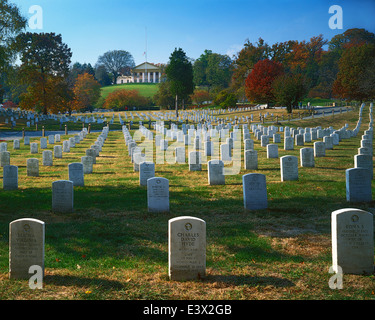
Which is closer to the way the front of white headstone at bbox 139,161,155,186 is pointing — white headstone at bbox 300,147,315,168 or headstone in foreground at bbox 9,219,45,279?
the headstone in foreground

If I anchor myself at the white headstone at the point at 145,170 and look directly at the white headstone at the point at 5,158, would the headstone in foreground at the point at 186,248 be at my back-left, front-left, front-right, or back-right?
back-left

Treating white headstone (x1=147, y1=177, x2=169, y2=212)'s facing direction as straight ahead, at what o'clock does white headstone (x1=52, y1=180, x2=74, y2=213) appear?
white headstone (x1=52, y1=180, x2=74, y2=213) is roughly at 3 o'clock from white headstone (x1=147, y1=177, x2=169, y2=212).

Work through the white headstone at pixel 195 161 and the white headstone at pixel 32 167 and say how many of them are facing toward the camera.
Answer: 2

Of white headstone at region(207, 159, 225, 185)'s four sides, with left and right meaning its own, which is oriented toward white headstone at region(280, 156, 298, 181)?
left

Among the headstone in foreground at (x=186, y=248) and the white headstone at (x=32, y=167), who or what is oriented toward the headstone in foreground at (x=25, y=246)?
the white headstone

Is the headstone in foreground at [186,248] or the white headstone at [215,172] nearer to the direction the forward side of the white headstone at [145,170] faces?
the headstone in foreground
